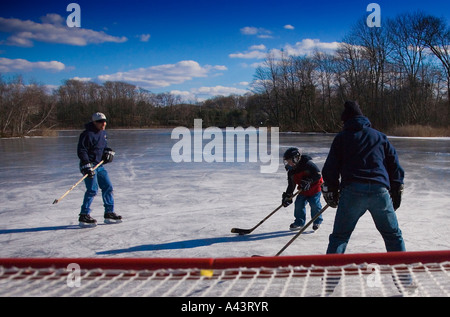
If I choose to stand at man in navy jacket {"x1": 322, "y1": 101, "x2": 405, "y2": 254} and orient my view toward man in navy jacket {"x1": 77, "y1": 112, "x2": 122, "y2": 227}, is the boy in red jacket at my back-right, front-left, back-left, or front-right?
front-right

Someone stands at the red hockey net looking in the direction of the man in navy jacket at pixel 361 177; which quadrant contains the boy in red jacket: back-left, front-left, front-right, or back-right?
front-left

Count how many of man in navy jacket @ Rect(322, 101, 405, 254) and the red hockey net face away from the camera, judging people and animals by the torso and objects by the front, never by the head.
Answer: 2

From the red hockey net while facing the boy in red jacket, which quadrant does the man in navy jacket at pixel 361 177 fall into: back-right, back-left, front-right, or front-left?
front-right

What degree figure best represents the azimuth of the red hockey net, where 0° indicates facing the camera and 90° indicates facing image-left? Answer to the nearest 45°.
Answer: approximately 180°

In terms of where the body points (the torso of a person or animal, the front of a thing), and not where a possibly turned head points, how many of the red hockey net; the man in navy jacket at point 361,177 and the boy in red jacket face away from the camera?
2

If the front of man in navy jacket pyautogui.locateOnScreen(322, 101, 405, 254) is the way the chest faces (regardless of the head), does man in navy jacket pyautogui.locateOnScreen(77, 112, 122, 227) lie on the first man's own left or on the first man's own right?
on the first man's own left

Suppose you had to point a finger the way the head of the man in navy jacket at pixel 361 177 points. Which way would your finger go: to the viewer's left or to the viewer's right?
to the viewer's left

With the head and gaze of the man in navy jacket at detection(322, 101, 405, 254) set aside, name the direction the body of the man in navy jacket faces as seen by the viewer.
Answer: away from the camera

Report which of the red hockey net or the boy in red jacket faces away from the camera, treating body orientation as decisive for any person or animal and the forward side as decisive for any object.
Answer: the red hockey net

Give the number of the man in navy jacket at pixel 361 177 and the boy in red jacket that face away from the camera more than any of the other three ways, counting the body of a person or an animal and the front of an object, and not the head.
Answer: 1

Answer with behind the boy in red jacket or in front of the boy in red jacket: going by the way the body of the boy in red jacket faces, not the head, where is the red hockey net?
in front
